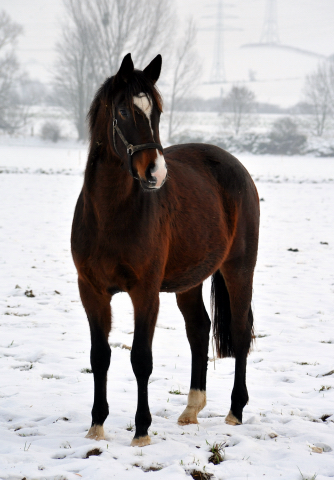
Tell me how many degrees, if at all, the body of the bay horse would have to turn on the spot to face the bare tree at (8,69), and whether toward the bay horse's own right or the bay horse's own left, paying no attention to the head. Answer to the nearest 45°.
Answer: approximately 135° to the bay horse's own right

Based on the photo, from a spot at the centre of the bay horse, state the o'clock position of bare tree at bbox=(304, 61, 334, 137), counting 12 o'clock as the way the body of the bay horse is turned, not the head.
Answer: The bare tree is roughly at 5 o'clock from the bay horse.

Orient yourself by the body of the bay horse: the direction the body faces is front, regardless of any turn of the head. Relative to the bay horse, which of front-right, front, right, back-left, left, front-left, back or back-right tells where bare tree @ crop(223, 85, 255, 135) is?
back-right

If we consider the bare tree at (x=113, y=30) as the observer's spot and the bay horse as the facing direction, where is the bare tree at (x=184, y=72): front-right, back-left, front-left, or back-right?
back-left

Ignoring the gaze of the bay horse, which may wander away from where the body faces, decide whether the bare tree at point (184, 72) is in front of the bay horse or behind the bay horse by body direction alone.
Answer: behind

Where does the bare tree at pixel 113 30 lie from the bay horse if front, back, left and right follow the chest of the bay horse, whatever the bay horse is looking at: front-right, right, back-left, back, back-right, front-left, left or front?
back-right

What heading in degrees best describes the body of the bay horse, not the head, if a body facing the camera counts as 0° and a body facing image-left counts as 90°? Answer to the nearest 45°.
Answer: approximately 45°
